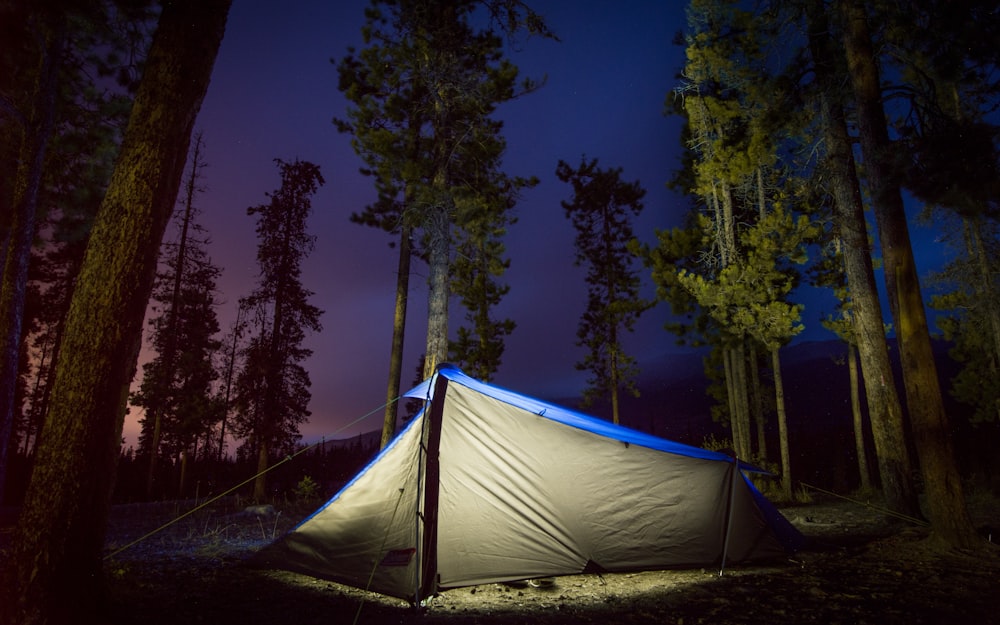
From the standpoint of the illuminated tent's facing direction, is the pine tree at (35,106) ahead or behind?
ahead

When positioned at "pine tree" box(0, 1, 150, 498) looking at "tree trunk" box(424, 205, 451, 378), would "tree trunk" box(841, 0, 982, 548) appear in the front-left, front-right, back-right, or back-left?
front-right

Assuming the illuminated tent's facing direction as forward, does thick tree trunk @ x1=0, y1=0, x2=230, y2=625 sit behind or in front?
in front

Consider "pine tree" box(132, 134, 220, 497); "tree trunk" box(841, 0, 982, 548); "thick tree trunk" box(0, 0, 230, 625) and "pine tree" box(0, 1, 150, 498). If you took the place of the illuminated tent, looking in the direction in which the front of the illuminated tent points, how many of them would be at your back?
1

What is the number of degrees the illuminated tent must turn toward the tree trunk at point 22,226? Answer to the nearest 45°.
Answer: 0° — it already faces it

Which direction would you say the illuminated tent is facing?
to the viewer's left

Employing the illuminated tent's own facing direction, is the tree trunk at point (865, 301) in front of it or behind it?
behind

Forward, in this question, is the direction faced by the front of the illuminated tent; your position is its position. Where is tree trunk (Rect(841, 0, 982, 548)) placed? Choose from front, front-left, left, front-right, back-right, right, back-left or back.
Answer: back
